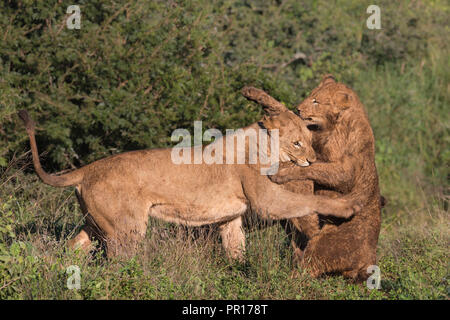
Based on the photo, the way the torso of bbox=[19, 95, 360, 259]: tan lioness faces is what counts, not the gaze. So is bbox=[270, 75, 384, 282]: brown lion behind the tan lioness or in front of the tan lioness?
in front

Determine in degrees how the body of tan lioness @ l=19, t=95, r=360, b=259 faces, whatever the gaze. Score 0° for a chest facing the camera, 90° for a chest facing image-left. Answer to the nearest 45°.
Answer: approximately 270°
